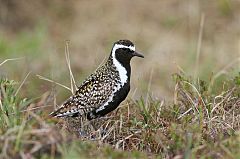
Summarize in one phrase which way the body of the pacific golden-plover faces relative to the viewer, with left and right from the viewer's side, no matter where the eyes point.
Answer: facing to the right of the viewer
